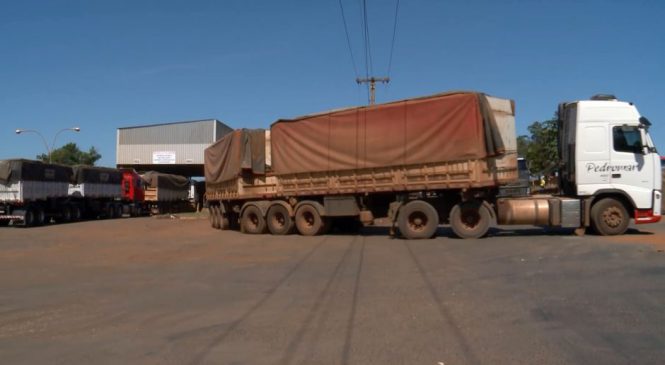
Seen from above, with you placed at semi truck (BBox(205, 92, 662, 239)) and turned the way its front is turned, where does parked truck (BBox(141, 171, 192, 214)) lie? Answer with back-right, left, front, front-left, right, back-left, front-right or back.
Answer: back-left

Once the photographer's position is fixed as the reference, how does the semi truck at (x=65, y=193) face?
facing away from the viewer and to the right of the viewer

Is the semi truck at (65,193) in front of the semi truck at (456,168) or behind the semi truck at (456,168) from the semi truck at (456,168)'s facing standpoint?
behind

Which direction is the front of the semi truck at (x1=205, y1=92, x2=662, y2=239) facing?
to the viewer's right

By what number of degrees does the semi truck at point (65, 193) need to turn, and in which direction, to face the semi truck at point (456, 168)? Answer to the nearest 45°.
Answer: approximately 90° to its right
